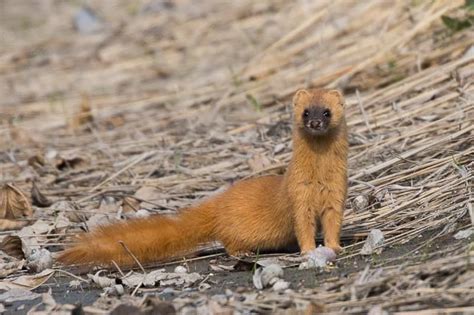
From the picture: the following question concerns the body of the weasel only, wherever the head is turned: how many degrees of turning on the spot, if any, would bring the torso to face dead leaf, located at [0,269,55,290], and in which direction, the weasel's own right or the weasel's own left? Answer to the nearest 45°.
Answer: approximately 135° to the weasel's own right

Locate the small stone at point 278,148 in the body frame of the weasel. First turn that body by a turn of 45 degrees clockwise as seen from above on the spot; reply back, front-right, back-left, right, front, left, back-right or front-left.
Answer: back

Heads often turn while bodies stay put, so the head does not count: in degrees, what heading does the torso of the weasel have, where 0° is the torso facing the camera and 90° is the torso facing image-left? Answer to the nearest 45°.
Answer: approximately 315°

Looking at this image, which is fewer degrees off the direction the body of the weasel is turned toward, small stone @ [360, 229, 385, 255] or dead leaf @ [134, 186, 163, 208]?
the small stone

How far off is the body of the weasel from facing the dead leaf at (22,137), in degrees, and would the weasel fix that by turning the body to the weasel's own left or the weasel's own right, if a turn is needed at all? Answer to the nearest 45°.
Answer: approximately 180°

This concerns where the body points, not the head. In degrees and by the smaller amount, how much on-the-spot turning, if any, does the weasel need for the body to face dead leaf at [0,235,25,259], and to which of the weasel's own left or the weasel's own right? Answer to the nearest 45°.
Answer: approximately 135° to the weasel's own right

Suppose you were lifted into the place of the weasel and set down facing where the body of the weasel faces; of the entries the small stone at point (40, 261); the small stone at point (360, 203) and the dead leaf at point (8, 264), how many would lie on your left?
1
